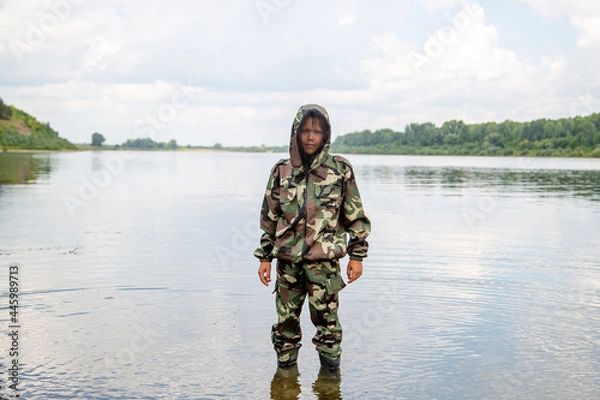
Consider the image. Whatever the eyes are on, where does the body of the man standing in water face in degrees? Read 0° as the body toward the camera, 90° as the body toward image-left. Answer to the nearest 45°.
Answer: approximately 0°
